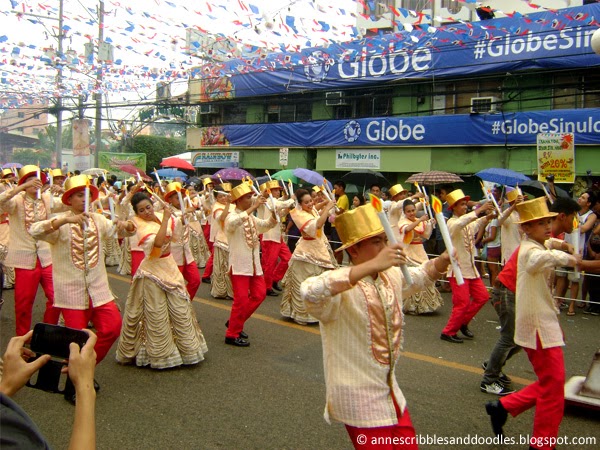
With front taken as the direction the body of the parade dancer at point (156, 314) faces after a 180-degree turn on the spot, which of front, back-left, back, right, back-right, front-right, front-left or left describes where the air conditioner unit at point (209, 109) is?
front-right

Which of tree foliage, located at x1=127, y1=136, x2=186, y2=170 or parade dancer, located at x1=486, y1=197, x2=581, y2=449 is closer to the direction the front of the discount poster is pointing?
the parade dancer

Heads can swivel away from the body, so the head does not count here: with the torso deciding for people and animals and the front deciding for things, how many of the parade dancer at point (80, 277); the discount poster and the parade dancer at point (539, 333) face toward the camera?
2

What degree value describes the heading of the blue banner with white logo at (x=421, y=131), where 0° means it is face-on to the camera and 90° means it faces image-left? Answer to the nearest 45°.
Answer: approximately 45°

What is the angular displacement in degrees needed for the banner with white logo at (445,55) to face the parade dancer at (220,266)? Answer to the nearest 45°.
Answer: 0° — it already faces them

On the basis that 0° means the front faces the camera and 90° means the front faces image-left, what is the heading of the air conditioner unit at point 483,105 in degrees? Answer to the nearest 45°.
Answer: approximately 45°
